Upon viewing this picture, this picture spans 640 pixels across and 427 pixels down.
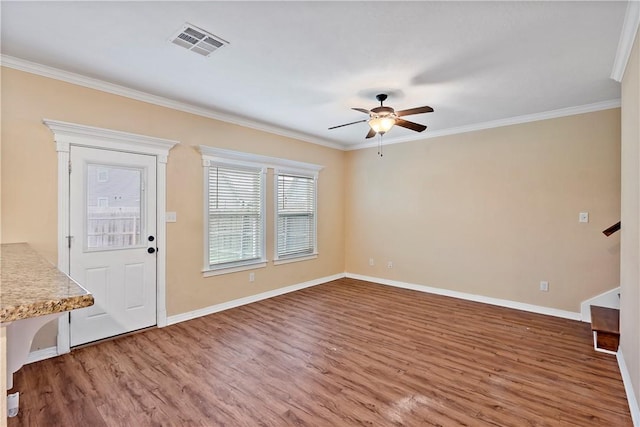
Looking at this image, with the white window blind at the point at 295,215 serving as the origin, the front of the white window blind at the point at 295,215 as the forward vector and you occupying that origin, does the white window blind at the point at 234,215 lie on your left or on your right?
on your right

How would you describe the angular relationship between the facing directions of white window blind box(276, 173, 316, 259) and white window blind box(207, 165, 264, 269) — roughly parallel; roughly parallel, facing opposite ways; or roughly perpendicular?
roughly parallel

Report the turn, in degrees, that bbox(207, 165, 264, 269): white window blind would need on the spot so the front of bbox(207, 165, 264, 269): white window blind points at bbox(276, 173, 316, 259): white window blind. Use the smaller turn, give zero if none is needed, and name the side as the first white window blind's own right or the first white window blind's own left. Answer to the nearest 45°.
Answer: approximately 90° to the first white window blind's own left

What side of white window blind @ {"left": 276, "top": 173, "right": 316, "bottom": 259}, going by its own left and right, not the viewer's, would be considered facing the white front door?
right

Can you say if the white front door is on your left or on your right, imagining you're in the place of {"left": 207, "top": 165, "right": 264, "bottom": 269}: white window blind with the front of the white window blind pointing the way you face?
on your right

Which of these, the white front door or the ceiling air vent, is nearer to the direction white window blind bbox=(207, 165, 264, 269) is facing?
the ceiling air vent

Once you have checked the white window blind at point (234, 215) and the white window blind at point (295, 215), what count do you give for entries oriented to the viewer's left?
0

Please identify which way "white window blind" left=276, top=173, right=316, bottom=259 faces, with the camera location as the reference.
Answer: facing the viewer and to the right of the viewer

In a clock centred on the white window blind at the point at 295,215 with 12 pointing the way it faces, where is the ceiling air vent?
The ceiling air vent is roughly at 2 o'clock from the white window blind.

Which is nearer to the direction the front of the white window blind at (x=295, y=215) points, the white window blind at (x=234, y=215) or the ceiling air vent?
the ceiling air vent

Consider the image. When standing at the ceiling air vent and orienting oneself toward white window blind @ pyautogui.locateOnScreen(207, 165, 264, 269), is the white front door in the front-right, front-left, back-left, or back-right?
front-left
